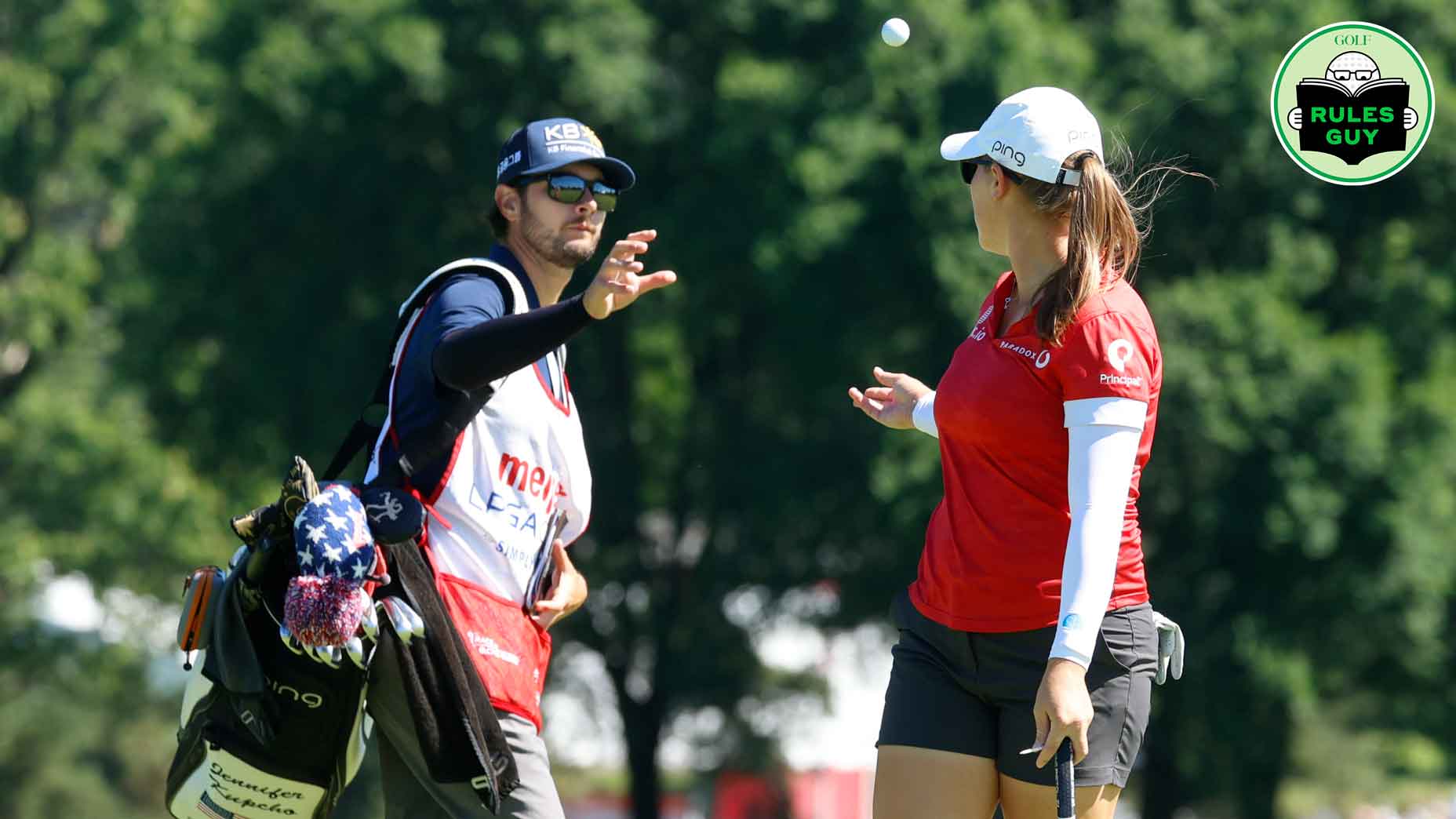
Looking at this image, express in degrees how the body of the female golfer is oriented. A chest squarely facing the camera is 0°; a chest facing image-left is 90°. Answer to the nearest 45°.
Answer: approximately 45°

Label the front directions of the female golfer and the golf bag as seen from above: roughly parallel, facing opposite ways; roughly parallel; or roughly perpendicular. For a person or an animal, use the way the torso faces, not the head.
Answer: roughly perpendicular

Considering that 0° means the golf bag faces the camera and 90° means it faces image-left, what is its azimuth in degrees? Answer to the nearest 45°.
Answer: approximately 0°

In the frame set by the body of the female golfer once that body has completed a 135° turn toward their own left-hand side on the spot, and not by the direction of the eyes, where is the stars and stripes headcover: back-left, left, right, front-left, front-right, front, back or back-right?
back

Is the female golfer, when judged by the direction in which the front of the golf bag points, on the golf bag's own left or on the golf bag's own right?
on the golf bag's own left

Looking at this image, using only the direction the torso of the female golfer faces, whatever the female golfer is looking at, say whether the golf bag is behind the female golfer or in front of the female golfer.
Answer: in front

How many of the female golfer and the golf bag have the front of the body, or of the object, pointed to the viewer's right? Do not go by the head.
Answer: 0
